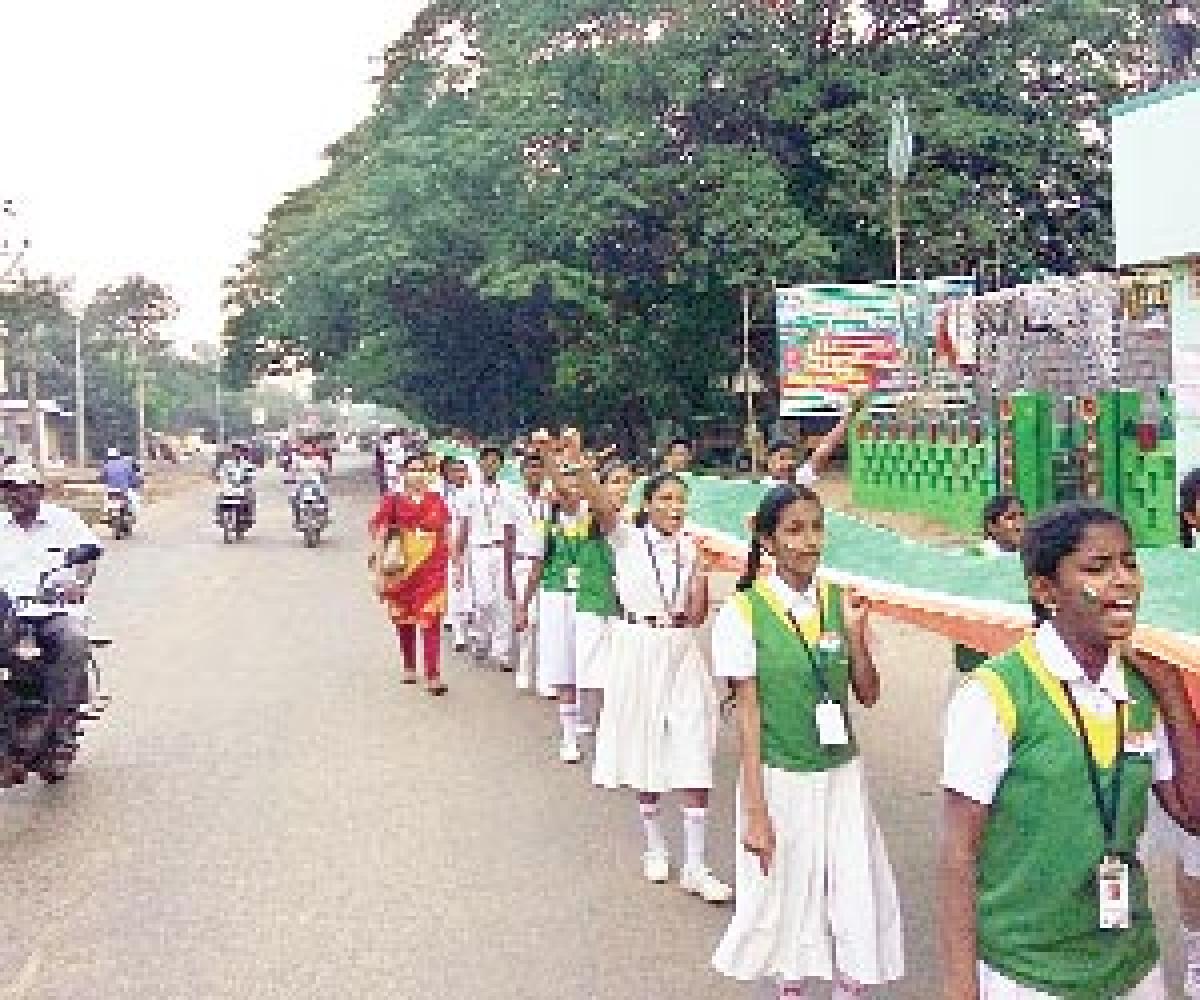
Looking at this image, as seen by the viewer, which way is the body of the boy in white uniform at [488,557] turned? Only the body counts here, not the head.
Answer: toward the camera

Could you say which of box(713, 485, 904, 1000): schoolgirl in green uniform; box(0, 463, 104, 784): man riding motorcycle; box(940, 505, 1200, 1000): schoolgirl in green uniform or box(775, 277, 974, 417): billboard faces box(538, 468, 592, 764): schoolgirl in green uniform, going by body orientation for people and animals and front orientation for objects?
the billboard

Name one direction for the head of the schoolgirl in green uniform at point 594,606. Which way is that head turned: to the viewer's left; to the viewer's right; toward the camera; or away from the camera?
toward the camera

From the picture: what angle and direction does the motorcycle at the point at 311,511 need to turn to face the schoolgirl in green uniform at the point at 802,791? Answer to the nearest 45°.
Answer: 0° — it already faces them

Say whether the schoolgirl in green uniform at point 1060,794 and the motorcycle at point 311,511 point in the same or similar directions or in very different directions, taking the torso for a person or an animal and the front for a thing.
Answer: same or similar directions

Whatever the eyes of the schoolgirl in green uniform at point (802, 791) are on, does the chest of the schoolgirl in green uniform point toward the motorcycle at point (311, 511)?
no

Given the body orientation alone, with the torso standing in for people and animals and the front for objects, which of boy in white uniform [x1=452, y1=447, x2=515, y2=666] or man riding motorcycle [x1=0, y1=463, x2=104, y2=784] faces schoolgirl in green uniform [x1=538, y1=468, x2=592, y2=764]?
the boy in white uniform

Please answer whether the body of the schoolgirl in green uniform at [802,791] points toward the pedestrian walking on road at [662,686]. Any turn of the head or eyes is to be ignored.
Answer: no

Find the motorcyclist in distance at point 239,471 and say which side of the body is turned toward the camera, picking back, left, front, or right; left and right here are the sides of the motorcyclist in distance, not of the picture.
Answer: front

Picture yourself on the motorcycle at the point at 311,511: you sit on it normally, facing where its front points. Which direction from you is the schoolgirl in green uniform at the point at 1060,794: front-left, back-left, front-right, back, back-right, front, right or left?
front

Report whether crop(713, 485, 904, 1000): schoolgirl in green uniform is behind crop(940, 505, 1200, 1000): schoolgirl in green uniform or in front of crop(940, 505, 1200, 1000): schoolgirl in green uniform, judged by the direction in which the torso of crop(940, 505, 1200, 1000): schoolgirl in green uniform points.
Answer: behind

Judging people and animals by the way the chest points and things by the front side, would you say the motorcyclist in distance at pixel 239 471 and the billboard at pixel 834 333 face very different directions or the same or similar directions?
same or similar directions

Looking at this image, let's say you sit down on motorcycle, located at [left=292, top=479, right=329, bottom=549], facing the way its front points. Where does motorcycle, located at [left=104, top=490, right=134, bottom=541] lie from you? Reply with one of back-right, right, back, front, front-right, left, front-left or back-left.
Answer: back-right

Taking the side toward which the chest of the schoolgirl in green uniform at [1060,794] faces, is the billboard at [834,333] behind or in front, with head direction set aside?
behind

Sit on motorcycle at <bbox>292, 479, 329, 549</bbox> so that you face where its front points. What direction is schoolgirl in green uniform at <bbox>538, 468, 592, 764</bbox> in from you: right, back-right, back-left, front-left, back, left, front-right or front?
front

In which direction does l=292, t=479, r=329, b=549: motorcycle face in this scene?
toward the camera

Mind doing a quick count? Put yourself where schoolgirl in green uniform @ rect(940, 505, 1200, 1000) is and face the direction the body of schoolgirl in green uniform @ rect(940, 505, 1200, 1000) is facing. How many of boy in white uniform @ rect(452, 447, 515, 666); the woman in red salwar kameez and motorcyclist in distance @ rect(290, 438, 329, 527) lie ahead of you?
0

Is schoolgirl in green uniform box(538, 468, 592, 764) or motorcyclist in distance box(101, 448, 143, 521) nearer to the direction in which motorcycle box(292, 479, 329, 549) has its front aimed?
the schoolgirl in green uniform
